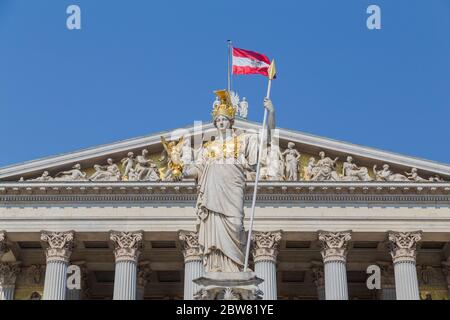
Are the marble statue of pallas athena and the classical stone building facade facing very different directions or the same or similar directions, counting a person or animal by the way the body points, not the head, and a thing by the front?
same or similar directions

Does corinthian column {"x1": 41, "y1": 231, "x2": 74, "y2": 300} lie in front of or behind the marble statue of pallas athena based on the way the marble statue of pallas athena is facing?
behind

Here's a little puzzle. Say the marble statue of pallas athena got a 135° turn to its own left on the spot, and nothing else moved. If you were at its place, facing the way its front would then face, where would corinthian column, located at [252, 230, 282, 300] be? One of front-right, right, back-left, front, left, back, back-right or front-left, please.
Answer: front-left

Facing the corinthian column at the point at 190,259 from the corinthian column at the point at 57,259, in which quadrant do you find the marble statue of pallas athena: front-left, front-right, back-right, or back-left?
front-right

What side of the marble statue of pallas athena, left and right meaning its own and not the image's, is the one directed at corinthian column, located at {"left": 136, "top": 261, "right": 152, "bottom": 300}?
back

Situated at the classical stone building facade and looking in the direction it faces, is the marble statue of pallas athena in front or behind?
in front

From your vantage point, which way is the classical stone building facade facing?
toward the camera

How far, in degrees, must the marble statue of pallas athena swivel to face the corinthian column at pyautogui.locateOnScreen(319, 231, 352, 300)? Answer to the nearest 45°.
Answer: approximately 180°

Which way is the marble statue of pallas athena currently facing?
toward the camera

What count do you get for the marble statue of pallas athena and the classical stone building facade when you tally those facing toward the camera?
2

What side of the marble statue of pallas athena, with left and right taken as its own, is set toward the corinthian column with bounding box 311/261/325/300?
back

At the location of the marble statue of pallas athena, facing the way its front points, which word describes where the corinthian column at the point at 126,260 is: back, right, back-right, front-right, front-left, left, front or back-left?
back
